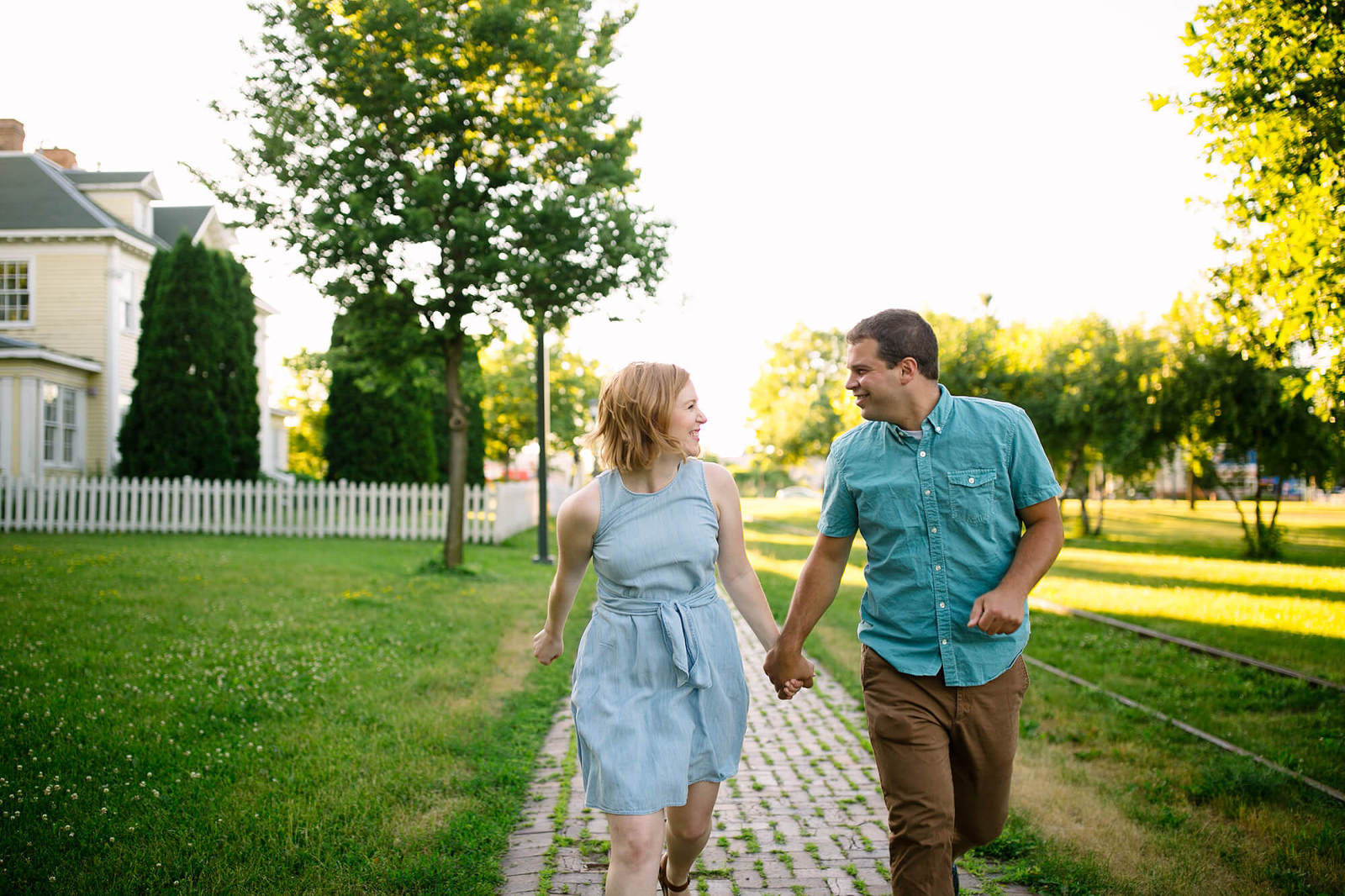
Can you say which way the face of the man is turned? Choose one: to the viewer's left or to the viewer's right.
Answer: to the viewer's left

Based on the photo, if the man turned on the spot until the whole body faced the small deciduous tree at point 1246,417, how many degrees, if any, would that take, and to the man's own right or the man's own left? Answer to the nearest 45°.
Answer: approximately 180°

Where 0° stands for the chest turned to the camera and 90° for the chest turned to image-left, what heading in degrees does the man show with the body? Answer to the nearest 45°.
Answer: approximately 0°

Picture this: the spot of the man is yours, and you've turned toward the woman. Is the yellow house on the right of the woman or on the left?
right

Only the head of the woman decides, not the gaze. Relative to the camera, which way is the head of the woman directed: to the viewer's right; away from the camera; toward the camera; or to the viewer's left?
to the viewer's right

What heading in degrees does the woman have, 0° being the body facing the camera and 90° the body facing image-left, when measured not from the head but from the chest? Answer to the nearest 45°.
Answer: approximately 0°

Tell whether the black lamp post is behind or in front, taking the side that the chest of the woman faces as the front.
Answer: behind

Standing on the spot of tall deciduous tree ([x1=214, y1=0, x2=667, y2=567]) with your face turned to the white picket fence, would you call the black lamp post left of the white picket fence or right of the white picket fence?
right

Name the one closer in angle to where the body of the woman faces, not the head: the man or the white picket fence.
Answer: the man

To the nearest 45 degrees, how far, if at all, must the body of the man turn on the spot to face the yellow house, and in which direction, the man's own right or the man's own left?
approximately 135° to the man's own right
